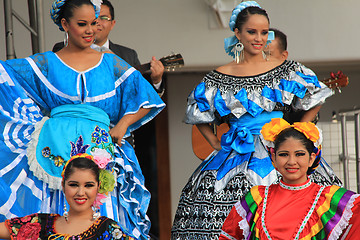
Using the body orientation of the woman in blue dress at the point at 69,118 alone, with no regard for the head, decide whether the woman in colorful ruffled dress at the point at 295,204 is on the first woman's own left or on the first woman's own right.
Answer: on the first woman's own left

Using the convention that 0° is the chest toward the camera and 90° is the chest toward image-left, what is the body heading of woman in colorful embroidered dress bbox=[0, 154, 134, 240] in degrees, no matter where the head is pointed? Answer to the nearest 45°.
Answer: approximately 0°

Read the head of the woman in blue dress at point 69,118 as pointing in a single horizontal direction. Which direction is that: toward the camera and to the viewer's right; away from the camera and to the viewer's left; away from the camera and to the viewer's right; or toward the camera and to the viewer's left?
toward the camera and to the viewer's right

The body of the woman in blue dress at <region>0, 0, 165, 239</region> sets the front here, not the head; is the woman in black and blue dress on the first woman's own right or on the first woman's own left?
on the first woman's own left

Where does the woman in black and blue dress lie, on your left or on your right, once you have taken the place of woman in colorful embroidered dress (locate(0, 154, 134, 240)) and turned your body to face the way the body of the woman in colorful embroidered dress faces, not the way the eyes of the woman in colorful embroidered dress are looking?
on your left

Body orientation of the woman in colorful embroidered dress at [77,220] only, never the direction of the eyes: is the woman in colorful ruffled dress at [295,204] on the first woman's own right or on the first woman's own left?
on the first woman's own left
